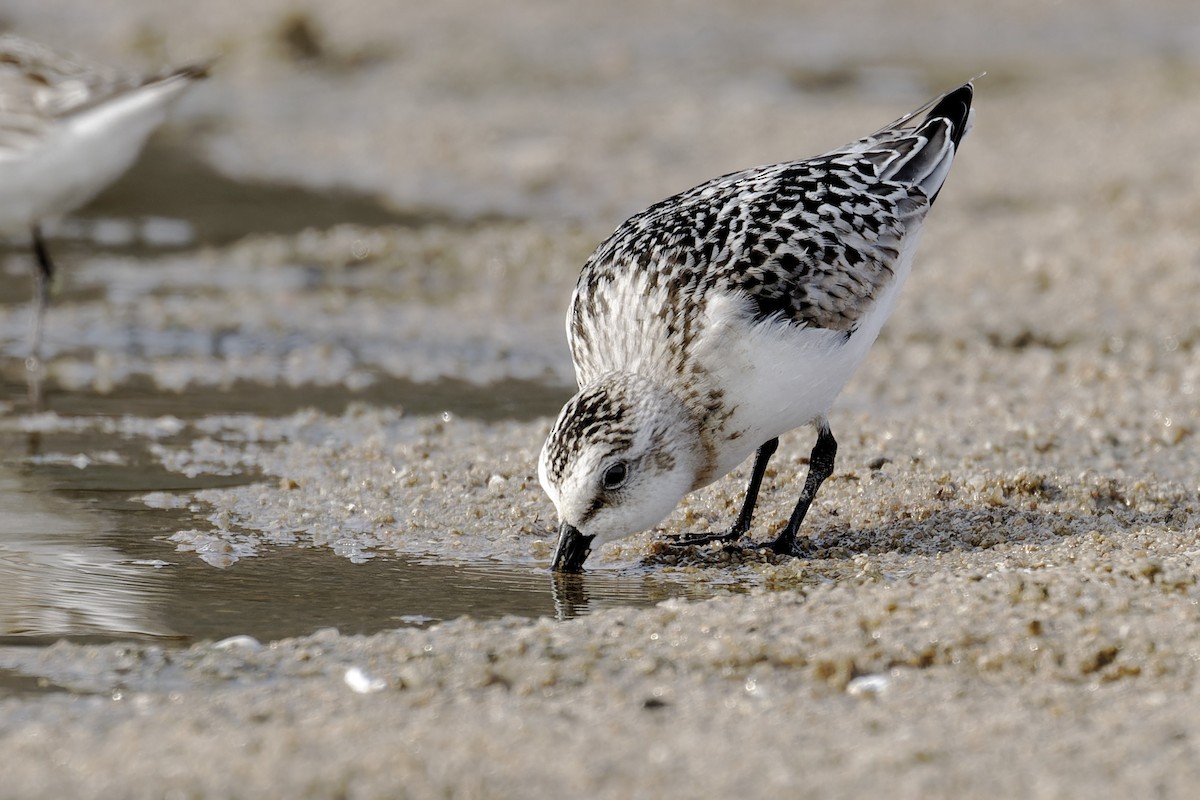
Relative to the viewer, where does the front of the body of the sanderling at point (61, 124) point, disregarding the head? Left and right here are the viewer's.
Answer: facing to the left of the viewer

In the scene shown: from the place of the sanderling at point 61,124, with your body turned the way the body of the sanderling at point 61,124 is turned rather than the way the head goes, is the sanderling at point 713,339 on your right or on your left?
on your left
